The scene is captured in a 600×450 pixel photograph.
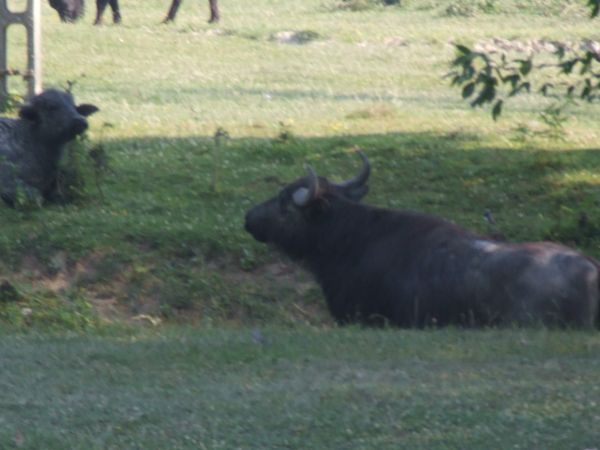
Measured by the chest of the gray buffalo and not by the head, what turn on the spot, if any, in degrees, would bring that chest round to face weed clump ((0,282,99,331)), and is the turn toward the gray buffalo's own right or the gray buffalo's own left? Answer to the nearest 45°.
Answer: approximately 90° to the gray buffalo's own right

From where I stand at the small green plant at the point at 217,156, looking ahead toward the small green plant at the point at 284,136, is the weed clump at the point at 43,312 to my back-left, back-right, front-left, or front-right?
back-right

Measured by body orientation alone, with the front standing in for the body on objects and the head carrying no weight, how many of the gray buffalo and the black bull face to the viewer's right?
1

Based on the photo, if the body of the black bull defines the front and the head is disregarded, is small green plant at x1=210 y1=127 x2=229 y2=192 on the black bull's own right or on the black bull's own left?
on the black bull's own right

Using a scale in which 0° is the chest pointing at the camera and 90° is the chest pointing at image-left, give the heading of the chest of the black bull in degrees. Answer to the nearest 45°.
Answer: approximately 90°

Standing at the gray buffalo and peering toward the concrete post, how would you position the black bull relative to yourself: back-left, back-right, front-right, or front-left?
back-right

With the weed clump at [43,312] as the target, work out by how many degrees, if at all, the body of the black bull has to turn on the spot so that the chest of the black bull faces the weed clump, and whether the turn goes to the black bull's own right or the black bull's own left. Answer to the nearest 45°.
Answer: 0° — it already faces it

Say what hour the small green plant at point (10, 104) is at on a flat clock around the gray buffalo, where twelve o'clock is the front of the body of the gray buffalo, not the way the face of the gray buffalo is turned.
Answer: The small green plant is roughly at 9 o'clock from the gray buffalo.

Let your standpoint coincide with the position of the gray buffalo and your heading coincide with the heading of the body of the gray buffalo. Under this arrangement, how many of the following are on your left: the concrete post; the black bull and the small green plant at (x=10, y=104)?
2

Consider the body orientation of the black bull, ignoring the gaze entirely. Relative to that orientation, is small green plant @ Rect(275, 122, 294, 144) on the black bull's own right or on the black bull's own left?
on the black bull's own right

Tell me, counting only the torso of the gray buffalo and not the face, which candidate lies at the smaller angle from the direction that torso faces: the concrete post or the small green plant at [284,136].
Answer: the small green plant

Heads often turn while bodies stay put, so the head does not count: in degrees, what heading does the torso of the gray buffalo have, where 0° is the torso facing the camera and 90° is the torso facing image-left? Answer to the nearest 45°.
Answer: approximately 270°

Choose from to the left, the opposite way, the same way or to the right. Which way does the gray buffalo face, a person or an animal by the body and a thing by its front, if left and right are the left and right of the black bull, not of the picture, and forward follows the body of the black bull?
the opposite way
